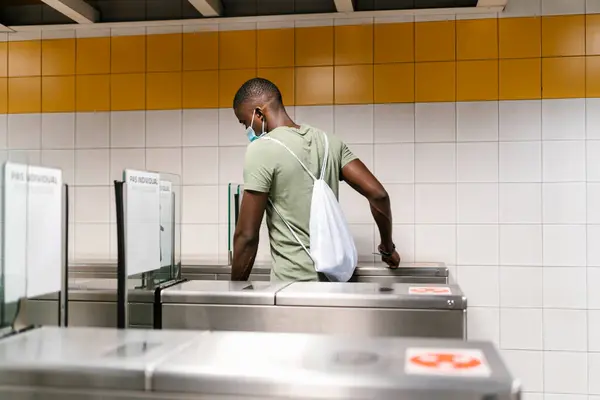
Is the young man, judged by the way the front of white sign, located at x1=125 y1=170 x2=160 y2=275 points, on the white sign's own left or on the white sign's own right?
on the white sign's own left

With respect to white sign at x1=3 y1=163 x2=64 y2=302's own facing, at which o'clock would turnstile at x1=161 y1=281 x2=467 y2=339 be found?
The turnstile is roughly at 10 o'clock from the white sign.

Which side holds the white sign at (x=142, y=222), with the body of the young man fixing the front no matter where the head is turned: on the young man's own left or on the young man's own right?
on the young man's own left

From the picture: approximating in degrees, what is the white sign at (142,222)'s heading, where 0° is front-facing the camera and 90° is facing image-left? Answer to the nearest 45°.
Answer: approximately 315°

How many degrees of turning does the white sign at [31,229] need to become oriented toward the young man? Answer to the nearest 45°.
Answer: approximately 90° to its left

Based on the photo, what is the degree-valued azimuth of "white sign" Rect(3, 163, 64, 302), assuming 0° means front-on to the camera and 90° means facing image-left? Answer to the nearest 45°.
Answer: approximately 315°
